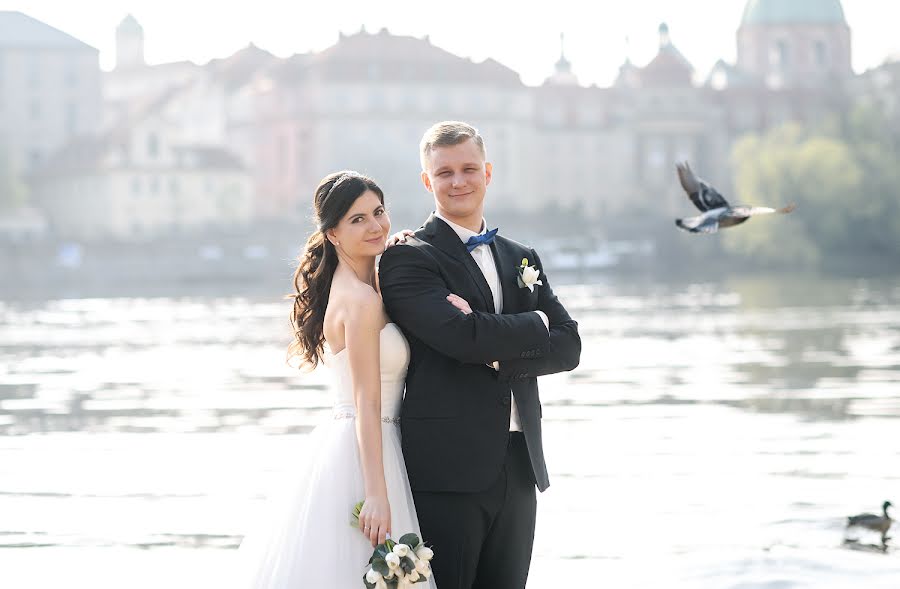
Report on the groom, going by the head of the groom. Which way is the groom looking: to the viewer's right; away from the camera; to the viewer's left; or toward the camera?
toward the camera

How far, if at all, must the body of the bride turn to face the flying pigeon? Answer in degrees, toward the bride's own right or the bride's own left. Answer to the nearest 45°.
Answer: approximately 45° to the bride's own left

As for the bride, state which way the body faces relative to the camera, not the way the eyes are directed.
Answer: to the viewer's right

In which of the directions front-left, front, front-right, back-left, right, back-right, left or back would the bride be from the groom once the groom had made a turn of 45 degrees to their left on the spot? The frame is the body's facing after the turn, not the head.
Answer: back

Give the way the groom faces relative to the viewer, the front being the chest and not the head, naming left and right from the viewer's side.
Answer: facing the viewer and to the right of the viewer
